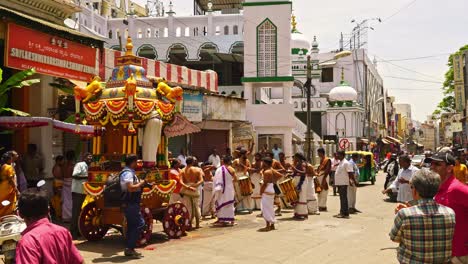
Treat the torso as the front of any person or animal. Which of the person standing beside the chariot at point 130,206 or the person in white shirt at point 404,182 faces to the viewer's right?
the person standing beside the chariot at point 130,206

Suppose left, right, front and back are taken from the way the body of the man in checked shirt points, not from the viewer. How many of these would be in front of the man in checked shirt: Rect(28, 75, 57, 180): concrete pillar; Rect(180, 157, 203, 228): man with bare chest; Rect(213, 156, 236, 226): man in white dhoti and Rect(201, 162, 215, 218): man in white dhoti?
4

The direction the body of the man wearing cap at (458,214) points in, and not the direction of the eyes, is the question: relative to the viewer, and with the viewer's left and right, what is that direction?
facing to the left of the viewer

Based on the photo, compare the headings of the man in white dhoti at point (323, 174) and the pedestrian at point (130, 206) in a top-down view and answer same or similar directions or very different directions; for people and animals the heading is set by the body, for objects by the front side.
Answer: very different directions

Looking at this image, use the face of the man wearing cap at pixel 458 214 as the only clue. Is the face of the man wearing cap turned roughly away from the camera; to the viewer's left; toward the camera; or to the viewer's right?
to the viewer's left

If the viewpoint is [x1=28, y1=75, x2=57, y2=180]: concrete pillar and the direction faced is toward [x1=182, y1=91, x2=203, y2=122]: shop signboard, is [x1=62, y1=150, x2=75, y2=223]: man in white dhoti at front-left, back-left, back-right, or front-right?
back-right

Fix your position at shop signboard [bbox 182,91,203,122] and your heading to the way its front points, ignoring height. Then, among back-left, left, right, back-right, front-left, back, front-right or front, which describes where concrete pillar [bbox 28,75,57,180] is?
front-right

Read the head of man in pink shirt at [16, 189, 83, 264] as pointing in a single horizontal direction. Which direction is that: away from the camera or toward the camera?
away from the camera

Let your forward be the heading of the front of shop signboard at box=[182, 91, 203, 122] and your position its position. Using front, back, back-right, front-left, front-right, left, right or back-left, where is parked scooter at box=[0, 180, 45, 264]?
front

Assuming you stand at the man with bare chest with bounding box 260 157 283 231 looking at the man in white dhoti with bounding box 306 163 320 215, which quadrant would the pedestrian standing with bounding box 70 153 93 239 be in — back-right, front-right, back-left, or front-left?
back-left

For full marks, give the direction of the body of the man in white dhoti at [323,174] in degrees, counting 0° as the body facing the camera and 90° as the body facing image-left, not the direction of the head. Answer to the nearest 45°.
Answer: approximately 90°

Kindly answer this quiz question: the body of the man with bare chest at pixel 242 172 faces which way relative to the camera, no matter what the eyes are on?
toward the camera
